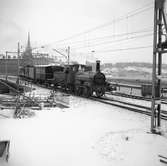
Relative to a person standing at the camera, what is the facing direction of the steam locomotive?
facing the viewer and to the right of the viewer
